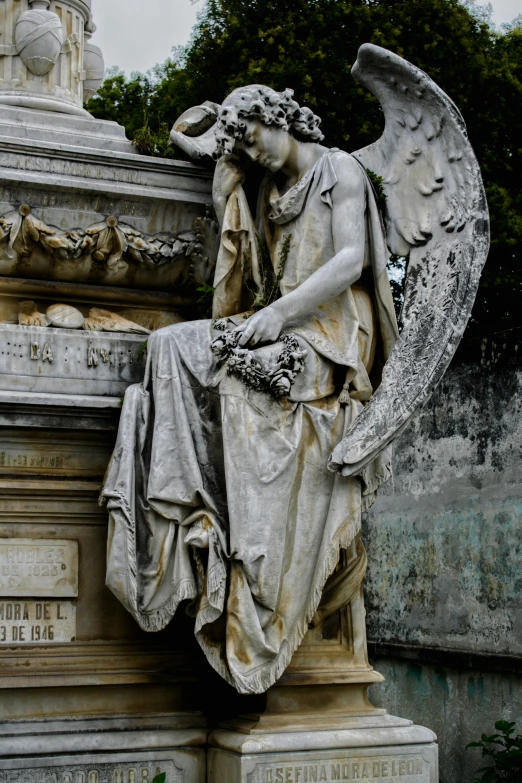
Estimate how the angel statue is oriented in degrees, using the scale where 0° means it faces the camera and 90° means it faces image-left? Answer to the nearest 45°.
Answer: approximately 45°

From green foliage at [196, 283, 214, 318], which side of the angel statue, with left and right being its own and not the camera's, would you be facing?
right

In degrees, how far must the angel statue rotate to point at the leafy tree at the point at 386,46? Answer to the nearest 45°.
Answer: approximately 135° to its right

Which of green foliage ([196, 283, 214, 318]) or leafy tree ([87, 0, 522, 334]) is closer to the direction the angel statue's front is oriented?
the green foliage
